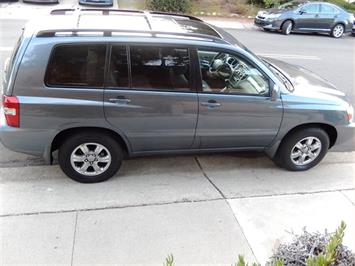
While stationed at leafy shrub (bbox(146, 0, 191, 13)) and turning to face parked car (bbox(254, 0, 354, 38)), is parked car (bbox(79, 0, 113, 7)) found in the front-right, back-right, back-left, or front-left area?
back-right

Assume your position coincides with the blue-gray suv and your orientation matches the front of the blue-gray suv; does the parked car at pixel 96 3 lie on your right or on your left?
on your left

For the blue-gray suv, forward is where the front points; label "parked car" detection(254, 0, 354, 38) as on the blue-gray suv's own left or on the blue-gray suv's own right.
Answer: on the blue-gray suv's own left

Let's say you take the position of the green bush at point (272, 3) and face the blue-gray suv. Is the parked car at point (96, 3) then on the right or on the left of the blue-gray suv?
right

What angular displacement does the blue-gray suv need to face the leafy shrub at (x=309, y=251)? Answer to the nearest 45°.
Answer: approximately 45° to its right

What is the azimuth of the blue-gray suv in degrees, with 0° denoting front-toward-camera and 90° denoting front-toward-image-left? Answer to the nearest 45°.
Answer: approximately 270°

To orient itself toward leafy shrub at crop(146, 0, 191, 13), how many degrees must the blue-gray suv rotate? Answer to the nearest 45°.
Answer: approximately 90° to its left

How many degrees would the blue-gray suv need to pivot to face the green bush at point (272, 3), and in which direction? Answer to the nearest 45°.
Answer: approximately 90° to its left

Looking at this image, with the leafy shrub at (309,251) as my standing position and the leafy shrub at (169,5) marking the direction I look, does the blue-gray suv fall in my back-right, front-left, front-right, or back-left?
front-left
